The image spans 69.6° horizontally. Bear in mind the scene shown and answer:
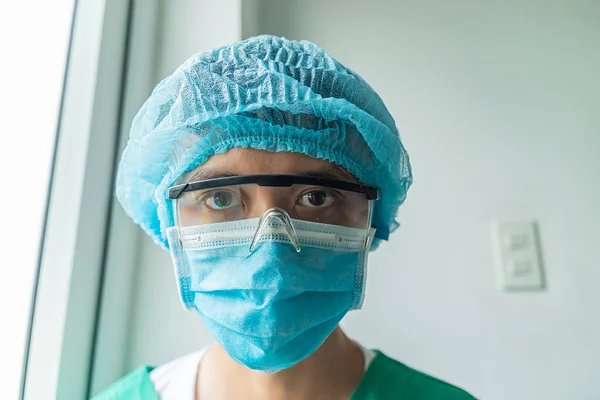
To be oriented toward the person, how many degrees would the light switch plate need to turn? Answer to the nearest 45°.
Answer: approximately 45° to its right

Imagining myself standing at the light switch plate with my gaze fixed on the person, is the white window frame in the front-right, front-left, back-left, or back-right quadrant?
front-right

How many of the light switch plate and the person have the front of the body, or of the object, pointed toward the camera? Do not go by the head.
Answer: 2

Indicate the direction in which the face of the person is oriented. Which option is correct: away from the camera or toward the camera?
toward the camera

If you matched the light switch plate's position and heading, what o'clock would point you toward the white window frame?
The white window frame is roughly at 2 o'clock from the light switch plate.

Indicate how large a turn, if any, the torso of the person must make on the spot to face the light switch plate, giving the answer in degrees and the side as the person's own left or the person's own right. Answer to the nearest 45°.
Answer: approximately 135° to the person's own left

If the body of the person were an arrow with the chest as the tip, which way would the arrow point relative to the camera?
toward the camera

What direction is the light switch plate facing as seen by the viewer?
toward the camera
